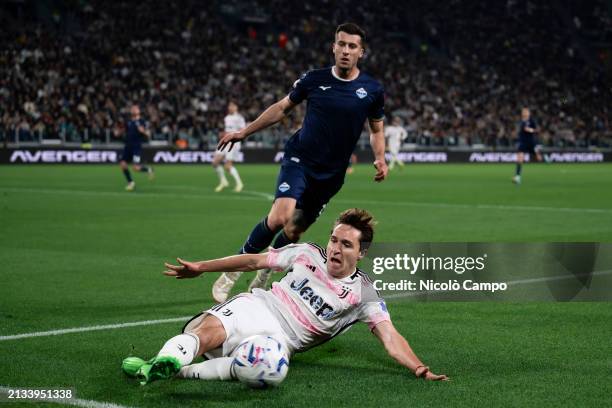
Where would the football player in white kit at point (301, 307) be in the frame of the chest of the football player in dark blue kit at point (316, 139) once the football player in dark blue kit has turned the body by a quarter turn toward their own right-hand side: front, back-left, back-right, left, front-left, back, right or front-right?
left

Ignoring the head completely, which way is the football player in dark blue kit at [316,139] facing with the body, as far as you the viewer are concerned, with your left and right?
facing the viewer

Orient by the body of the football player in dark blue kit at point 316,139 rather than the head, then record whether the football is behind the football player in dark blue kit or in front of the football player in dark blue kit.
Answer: in front

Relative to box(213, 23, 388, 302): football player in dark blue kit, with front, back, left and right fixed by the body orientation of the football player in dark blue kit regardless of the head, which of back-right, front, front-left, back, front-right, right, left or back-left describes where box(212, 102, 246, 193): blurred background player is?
back
